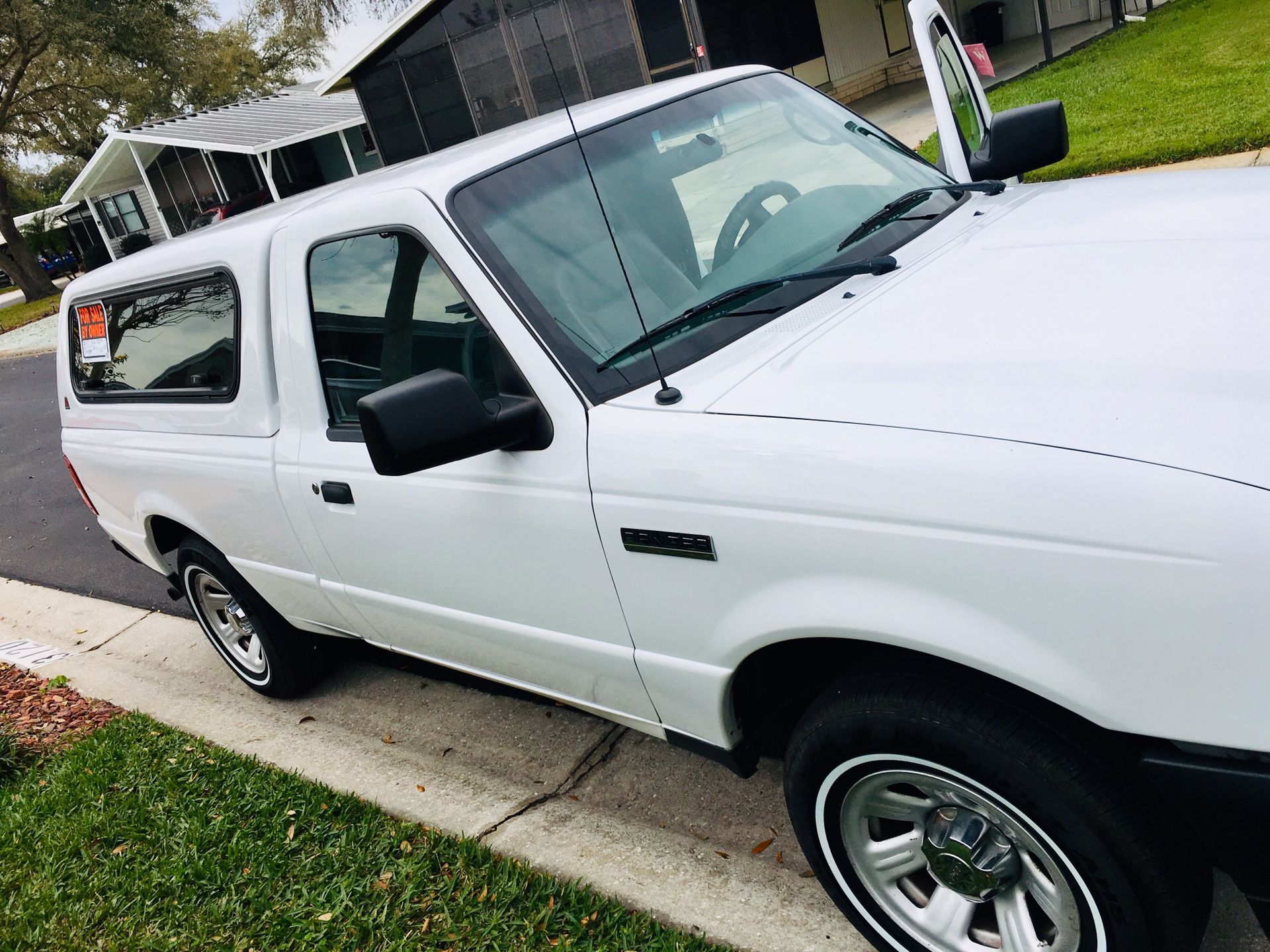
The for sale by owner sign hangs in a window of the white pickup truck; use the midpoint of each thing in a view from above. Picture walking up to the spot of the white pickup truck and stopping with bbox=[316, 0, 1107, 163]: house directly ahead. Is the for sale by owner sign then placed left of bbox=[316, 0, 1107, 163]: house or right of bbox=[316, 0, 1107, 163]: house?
left

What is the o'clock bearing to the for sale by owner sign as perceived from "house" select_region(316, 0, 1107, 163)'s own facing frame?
The for sale by owner sign is roughly at 12 o'clock from the house.

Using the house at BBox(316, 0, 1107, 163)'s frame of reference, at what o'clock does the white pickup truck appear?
The white pickup truck is roughly at 12 o'clock from the house.

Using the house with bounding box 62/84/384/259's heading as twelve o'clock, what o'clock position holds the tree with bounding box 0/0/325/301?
The tree is roughly at 3 o'clock from the house.

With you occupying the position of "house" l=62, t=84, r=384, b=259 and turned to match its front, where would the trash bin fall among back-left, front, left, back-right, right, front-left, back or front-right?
left

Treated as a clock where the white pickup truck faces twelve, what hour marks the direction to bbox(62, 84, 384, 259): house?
The house is roughly at 7 o'clock from the white pickup truck.

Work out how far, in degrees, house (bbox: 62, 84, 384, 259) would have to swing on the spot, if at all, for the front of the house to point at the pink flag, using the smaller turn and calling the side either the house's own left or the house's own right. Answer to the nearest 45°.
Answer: approximately 45° to the house's own left

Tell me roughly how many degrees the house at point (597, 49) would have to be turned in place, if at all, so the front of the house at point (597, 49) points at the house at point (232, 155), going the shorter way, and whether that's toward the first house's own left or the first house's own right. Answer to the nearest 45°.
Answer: approximately 135° to the first house's own right

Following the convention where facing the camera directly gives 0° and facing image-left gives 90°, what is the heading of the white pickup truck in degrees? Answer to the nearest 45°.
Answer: approximately 315°
